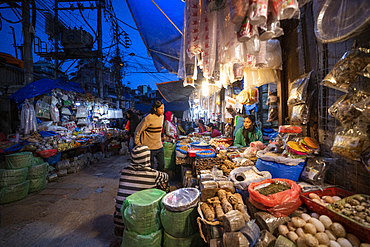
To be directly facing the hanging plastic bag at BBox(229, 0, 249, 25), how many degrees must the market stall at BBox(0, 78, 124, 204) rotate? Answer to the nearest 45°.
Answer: approximately 45° to its right

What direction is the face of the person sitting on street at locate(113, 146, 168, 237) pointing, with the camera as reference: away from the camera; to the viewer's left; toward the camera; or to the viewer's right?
away from the camera

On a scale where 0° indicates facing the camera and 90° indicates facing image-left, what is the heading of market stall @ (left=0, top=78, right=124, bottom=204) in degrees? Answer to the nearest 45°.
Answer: approximately 315°

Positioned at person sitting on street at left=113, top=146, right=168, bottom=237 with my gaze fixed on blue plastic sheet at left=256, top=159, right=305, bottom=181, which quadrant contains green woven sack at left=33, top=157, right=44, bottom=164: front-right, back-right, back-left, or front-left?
back-left

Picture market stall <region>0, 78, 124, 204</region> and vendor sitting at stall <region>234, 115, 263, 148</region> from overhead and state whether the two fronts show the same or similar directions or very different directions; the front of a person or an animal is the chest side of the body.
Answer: very different directions

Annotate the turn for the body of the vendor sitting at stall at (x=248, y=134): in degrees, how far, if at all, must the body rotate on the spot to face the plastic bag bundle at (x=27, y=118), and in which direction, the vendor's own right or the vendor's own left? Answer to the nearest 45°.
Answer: approximately 45° to the vendor's own right

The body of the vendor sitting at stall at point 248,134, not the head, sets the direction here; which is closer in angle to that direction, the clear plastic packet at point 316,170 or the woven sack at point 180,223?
the woven sack

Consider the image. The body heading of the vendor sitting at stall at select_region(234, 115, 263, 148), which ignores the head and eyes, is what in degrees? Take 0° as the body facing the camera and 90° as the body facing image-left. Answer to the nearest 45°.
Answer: approximately 45°

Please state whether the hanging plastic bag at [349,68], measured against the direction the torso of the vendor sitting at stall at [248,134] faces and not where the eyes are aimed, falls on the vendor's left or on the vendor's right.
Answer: on the vendor's left

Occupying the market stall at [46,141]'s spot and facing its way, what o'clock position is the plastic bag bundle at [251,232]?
The plastic bag bundle is roughly at 1 o'clock from the market stall.

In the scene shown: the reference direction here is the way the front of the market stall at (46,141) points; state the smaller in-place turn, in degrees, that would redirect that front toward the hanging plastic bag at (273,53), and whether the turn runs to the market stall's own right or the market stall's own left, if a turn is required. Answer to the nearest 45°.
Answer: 0° — it already faces it
